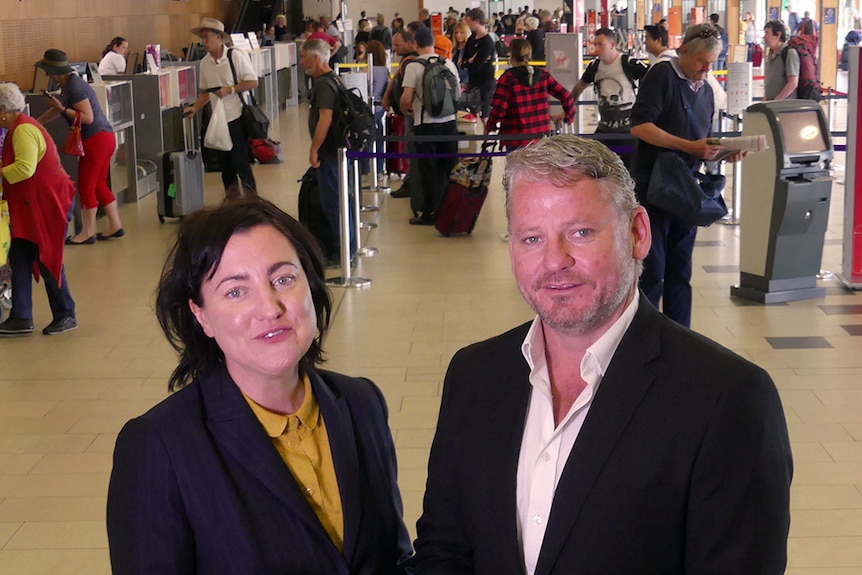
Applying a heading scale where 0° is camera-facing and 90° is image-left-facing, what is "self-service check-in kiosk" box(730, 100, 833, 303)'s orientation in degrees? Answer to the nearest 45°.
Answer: approximately 315°

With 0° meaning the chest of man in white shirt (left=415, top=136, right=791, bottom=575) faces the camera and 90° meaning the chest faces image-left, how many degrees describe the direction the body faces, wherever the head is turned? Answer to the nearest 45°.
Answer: approximately 45°

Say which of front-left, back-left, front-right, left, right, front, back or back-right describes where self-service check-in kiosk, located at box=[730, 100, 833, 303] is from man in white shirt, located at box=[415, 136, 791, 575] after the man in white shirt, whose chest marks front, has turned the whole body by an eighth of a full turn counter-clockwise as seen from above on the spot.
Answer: back

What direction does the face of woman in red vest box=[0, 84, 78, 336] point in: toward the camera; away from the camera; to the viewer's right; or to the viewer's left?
to the viewer's left

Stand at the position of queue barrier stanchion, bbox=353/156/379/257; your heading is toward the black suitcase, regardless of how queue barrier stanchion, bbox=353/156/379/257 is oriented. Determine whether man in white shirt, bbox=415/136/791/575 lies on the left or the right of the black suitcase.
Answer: left

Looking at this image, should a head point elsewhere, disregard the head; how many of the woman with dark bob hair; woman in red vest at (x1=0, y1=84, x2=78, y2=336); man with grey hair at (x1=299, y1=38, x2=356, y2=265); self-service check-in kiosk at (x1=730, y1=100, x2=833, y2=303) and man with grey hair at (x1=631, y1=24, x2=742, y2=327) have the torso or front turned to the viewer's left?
2

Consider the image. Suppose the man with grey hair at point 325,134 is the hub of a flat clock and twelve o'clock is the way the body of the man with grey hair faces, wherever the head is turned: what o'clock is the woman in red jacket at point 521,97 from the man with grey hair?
The woman in red jacket is roughly at 5 o'clock from the man with grey hair.

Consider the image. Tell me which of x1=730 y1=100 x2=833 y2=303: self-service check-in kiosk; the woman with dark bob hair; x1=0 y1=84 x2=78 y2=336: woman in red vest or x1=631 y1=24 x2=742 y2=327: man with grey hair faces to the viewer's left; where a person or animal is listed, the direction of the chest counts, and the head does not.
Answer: the woman in red vest

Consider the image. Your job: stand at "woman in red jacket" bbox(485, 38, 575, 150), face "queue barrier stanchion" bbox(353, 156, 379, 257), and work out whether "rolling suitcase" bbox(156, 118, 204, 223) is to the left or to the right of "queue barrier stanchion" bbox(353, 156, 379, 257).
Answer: right

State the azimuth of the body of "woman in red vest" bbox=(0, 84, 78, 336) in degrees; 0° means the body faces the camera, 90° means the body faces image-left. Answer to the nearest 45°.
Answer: approximately 90°

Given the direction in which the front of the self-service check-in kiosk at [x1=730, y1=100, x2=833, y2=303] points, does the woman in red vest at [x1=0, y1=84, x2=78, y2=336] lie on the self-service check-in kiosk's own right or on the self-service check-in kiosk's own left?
on the self-service check-in kiosk's own right

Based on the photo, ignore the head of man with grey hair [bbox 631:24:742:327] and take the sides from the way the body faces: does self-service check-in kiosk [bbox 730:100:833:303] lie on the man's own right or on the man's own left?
on the man's own left

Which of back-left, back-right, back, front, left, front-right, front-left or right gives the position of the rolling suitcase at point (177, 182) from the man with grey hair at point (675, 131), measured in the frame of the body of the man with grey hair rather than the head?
back

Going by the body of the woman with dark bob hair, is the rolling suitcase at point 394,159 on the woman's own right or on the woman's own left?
on the woman's own left

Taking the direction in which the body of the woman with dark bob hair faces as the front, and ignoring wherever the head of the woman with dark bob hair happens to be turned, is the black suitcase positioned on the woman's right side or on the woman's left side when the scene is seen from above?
on the woman's left side

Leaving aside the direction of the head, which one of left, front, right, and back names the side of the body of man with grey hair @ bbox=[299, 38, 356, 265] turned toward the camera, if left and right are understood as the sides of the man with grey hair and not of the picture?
left
